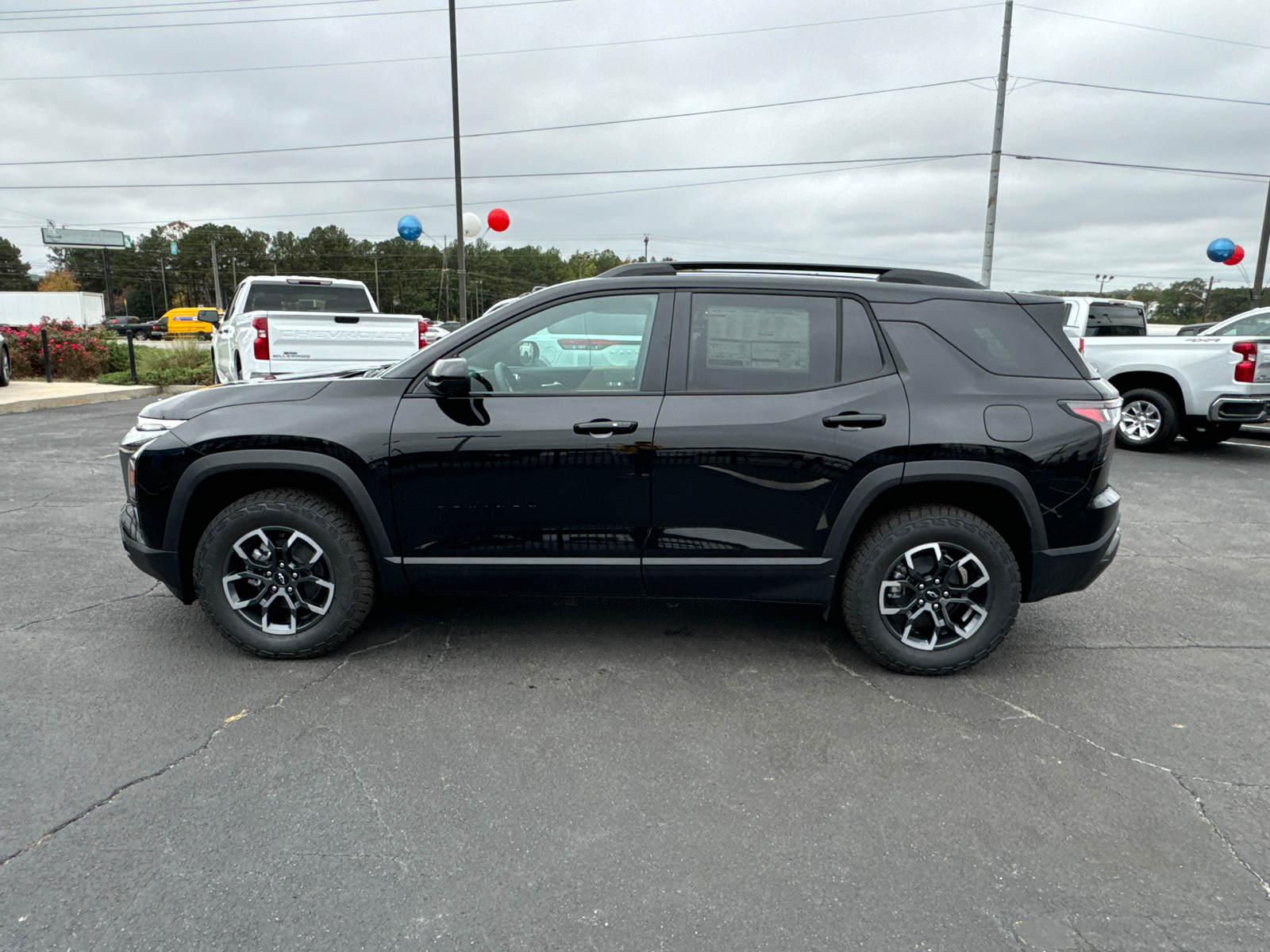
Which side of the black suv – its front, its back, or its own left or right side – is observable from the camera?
left

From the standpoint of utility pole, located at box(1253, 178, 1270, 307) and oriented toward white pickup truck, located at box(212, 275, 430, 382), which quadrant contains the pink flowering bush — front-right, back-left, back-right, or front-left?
front-right

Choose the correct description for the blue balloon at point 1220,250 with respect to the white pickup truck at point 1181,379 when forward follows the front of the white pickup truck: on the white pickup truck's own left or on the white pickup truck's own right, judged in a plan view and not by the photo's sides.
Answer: on the white pickup truck's own right

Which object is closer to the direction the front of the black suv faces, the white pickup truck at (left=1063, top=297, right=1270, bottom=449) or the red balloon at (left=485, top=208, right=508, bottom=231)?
the red balloon

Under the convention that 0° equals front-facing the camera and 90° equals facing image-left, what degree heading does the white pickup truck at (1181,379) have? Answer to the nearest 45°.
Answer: approximately 135°

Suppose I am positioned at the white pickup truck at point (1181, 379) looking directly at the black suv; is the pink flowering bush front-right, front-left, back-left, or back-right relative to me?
front-right

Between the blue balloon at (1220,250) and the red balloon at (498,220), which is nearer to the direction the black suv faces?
the red balloon

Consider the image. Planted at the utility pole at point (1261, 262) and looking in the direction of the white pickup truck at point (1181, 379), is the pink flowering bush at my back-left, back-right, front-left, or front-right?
front-right

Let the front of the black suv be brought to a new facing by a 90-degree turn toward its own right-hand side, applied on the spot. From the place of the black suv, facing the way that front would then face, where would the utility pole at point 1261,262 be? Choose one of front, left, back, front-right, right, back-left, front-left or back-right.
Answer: front-right

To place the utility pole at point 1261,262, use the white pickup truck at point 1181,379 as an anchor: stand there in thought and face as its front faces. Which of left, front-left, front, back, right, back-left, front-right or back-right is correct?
front-right

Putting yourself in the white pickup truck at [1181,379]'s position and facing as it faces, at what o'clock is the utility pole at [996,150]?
The utility pole is roughly at 1 o'clock from the white pickup truck.

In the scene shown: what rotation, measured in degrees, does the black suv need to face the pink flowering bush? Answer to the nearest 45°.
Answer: approximately 45° to its right

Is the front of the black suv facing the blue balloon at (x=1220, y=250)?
no

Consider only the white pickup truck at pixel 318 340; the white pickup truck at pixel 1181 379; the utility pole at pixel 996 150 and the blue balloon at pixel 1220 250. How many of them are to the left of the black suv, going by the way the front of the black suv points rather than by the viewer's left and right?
0

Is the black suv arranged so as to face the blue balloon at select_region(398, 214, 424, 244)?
no

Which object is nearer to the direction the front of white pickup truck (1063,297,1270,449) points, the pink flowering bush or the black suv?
the pink flowering bush

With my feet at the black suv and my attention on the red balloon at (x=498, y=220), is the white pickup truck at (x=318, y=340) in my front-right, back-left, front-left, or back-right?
front-left

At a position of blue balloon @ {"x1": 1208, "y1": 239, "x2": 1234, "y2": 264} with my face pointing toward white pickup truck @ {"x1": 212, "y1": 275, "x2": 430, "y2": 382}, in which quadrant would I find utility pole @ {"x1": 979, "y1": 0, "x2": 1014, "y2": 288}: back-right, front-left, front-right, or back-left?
front-right
